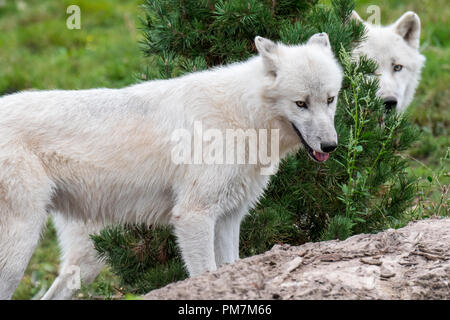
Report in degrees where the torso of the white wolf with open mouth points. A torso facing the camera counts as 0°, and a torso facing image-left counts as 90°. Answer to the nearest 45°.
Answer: approximately 270°

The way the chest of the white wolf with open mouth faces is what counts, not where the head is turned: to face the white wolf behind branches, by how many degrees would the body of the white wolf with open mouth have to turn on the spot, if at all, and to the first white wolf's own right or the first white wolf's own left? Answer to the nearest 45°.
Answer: approximately 45° to the first white wolf's own left
